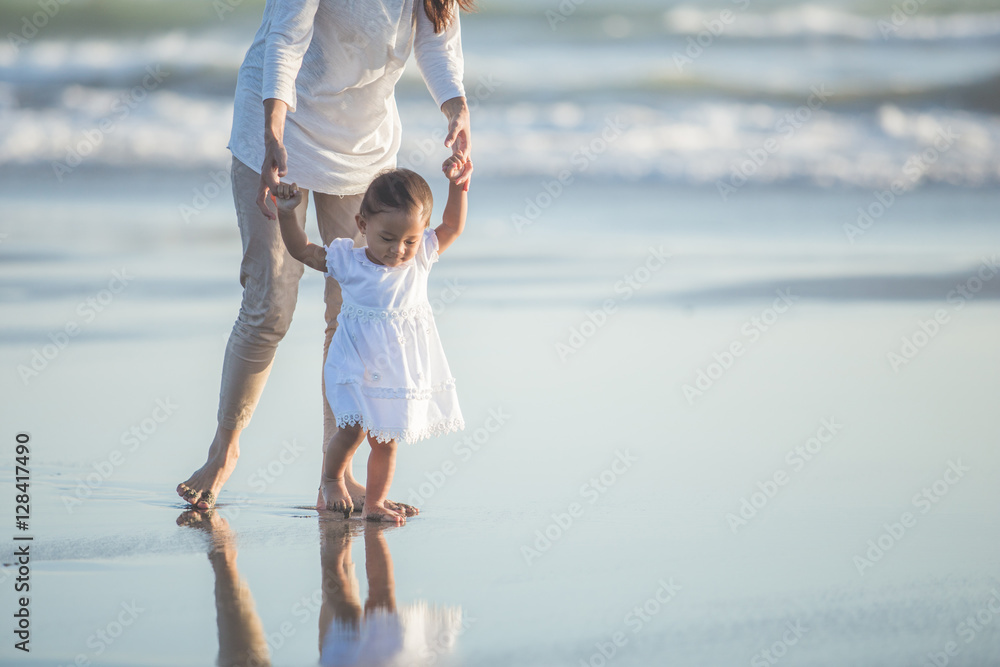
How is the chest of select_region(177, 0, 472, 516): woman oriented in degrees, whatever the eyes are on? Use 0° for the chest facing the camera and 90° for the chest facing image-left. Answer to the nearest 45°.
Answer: approximately 315°
